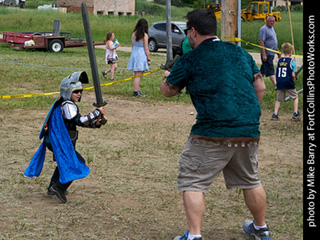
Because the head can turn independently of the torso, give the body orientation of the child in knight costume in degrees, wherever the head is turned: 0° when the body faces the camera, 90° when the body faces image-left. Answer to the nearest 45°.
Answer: approximately 270°

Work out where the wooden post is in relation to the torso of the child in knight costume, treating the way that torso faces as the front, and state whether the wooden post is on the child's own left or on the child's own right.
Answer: on the child's own left

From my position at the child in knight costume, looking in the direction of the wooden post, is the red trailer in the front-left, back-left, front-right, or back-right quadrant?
front-left

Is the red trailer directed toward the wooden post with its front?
no

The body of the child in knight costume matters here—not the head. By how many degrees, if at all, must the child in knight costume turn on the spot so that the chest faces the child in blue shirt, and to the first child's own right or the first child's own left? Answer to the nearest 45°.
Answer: approximately 45° to the first child's own left

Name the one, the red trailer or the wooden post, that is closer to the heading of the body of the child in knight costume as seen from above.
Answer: the wooden post

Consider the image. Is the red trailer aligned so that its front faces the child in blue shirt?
no

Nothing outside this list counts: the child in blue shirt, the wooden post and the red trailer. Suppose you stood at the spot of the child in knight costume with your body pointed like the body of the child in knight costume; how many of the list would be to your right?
0
